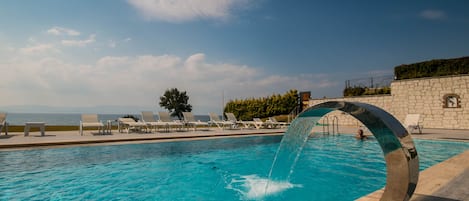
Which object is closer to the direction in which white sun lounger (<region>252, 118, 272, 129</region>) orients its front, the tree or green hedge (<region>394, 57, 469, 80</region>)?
the green hedge
